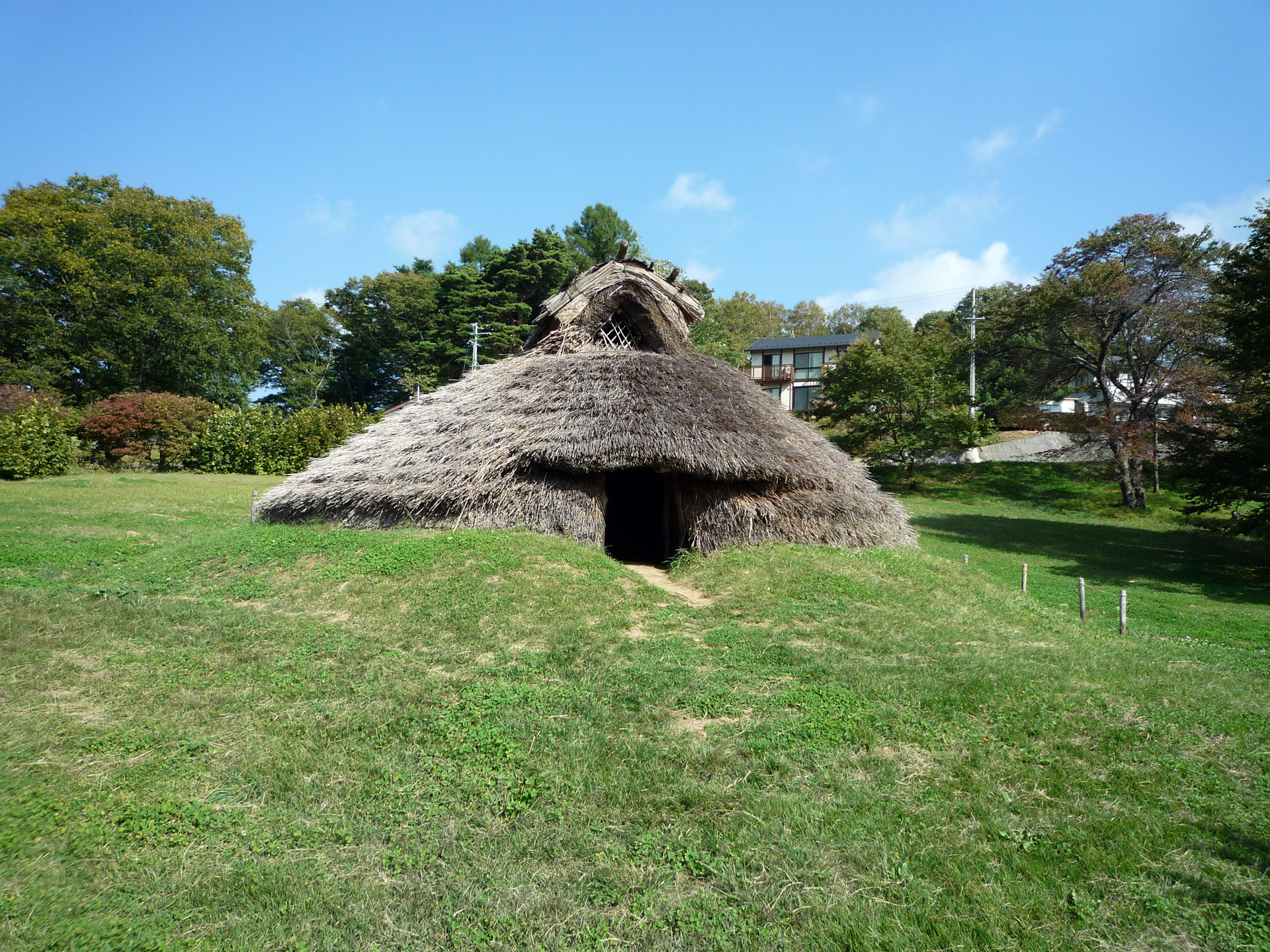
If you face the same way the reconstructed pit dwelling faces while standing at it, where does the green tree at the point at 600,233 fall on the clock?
The green tree is roughly at 6 o'clock from the reconstructed pit dwelling.

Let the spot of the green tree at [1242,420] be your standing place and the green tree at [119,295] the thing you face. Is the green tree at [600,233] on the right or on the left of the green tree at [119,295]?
right

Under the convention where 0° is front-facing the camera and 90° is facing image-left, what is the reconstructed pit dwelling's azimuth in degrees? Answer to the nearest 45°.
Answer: approximately 0°

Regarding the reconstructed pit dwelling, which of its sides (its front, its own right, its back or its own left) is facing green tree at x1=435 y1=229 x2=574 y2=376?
back

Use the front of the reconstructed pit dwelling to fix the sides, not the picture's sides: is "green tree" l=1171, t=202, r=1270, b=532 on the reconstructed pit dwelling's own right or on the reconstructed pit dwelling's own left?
on the reconstructed pit dwelling's own left

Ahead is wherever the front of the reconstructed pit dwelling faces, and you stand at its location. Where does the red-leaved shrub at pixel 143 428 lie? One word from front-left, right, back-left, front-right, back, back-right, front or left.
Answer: back-right

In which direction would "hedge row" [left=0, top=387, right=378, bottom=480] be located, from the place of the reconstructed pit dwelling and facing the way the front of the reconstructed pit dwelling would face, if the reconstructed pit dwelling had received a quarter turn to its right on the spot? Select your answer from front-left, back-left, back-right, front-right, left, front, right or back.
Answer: front-right

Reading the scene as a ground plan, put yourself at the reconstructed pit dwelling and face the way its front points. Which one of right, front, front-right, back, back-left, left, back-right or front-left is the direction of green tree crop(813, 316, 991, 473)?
back-left

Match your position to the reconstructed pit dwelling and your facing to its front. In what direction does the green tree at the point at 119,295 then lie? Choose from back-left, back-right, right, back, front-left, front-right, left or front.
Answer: back-right

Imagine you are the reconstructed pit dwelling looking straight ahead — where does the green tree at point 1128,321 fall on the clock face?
The green tree is roughly at 8 o'clock from the reconstructed pit dwelling.
